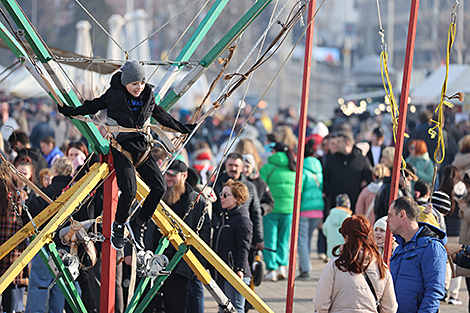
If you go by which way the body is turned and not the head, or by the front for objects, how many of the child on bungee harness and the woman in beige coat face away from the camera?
1

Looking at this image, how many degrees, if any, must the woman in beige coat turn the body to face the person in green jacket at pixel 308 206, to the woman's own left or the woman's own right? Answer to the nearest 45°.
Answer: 0° — they already face them

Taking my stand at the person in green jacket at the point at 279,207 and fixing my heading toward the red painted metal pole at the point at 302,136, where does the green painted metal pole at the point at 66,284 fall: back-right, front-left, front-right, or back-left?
front-right

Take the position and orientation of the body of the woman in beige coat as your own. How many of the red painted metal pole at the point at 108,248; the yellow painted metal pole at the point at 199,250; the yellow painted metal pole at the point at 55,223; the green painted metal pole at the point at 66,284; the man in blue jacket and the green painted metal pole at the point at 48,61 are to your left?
5

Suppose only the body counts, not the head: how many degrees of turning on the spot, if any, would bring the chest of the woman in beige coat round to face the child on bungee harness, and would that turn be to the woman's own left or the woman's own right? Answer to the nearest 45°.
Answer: approximately 90° to the woman's own left

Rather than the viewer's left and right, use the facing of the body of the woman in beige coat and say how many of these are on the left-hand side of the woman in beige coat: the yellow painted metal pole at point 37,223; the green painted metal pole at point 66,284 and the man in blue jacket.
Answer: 2

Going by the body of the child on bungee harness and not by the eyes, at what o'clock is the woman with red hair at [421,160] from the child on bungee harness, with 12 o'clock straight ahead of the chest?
The woman with red hair is roughly at 7 o'clock from the child on bungee harness.

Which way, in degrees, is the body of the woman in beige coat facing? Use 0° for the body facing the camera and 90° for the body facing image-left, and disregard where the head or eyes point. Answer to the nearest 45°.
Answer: approximately 180°

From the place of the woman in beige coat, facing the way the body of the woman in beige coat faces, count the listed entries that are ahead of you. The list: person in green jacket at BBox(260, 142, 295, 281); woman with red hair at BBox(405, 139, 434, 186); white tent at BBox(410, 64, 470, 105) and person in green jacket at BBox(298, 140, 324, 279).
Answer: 4

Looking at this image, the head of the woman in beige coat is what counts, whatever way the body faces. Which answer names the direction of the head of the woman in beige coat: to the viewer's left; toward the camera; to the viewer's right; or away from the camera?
away from the camera

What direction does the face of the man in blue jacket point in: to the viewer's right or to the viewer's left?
to the viewer's left

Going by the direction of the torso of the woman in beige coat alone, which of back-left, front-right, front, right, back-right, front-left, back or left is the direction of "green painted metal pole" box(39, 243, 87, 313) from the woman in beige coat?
left

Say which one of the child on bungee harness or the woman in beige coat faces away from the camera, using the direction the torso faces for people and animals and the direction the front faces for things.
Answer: the woman in beige coat

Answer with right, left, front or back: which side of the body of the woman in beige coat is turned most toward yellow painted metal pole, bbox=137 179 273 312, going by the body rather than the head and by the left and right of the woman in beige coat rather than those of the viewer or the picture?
left

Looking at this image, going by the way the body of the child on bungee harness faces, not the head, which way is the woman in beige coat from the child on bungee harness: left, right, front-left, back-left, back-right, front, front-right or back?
front-left

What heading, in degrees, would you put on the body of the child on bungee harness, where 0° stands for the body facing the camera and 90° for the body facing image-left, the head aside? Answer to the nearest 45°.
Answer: approximately 315°
